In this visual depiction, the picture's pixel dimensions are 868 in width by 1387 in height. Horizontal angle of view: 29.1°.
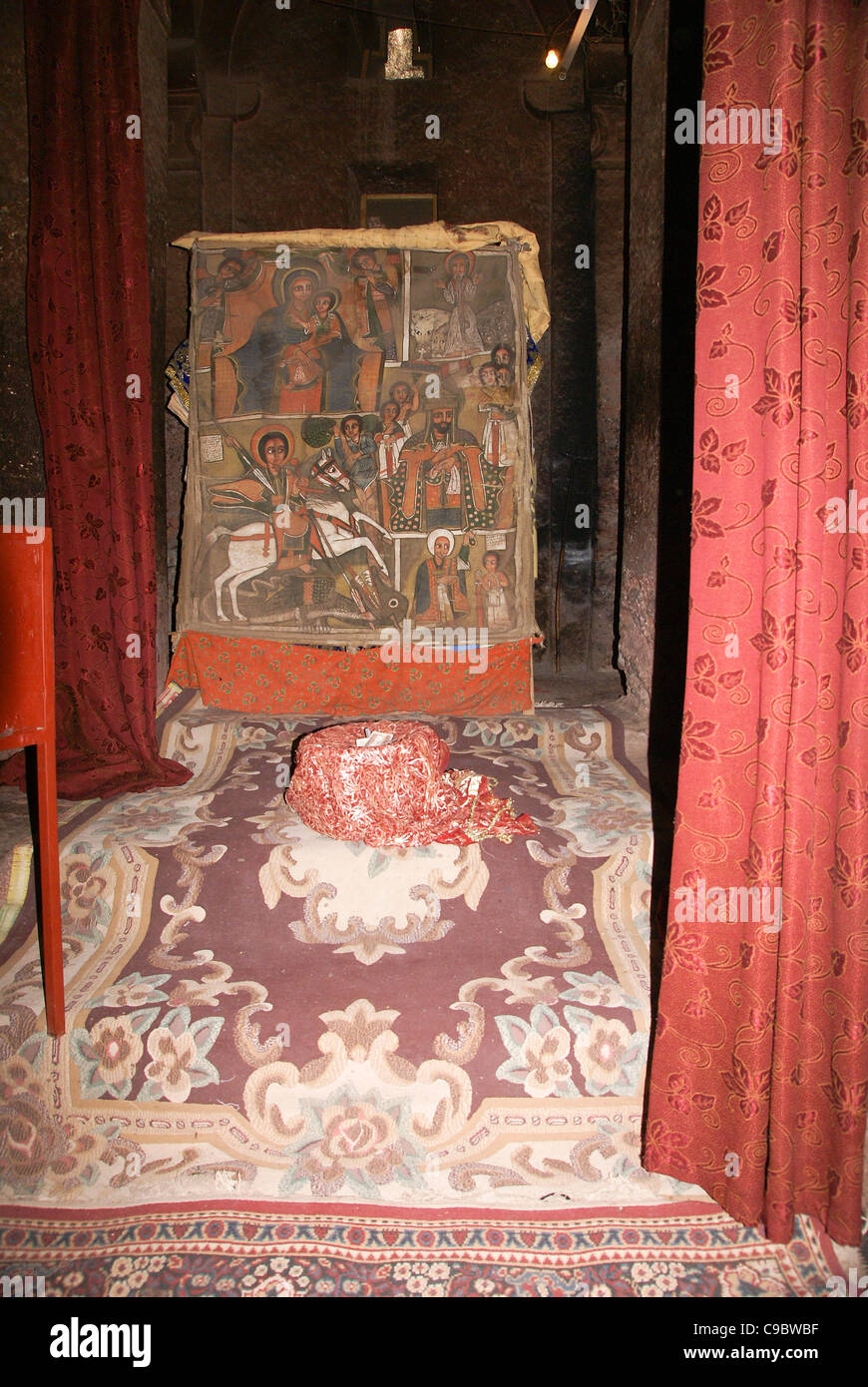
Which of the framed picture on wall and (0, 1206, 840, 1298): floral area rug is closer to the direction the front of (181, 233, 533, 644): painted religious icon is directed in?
the floral area rug

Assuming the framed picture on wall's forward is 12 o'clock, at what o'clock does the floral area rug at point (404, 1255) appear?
The floral area rug is roughly at 12 o'clock from the framed picture on wall.

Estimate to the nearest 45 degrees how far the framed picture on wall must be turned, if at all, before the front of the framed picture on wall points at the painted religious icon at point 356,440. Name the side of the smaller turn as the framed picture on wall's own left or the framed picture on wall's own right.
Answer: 0° — it already faces it

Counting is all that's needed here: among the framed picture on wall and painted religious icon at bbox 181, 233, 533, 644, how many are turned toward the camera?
2

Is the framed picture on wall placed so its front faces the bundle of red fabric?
yes

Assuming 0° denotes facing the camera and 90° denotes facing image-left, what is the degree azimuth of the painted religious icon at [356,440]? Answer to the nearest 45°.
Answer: approximately 0°

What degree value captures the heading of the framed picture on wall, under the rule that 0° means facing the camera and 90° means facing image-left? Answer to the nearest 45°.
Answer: approximately 0°

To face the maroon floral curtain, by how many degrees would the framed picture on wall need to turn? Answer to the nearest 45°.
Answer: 0° — it already faces it

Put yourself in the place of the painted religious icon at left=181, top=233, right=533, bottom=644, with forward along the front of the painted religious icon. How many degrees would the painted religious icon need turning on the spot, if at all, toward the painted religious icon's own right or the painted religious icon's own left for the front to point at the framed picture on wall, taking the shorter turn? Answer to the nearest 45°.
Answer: approximately 180°
